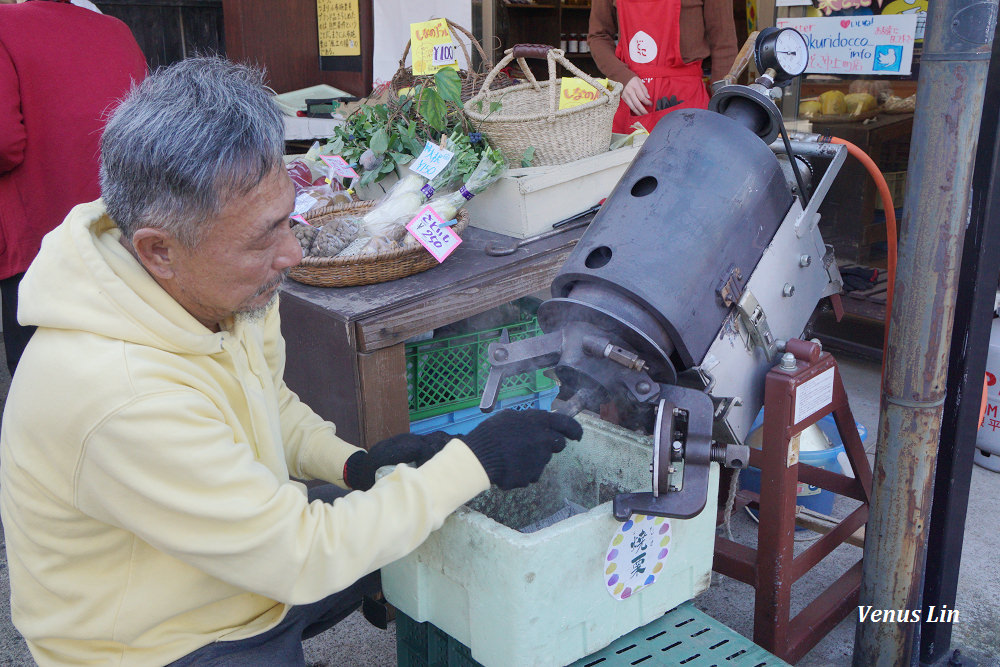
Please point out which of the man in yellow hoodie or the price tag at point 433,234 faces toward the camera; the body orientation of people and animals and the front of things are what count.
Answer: the price tag

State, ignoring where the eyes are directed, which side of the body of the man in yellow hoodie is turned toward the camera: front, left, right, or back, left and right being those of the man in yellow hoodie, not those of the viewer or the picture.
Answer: right

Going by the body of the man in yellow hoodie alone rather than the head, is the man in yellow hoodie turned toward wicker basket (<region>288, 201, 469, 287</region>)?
no

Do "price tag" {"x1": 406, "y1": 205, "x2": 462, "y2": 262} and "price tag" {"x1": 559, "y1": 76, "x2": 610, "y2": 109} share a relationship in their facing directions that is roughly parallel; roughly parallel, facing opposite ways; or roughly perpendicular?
roughly parallel

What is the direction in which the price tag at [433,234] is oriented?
toward the camera

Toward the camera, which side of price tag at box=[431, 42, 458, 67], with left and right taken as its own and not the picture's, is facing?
front

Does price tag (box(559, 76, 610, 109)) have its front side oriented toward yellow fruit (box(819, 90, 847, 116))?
no

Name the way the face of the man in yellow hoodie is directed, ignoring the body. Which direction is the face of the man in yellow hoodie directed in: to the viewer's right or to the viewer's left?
to the viewer's right
